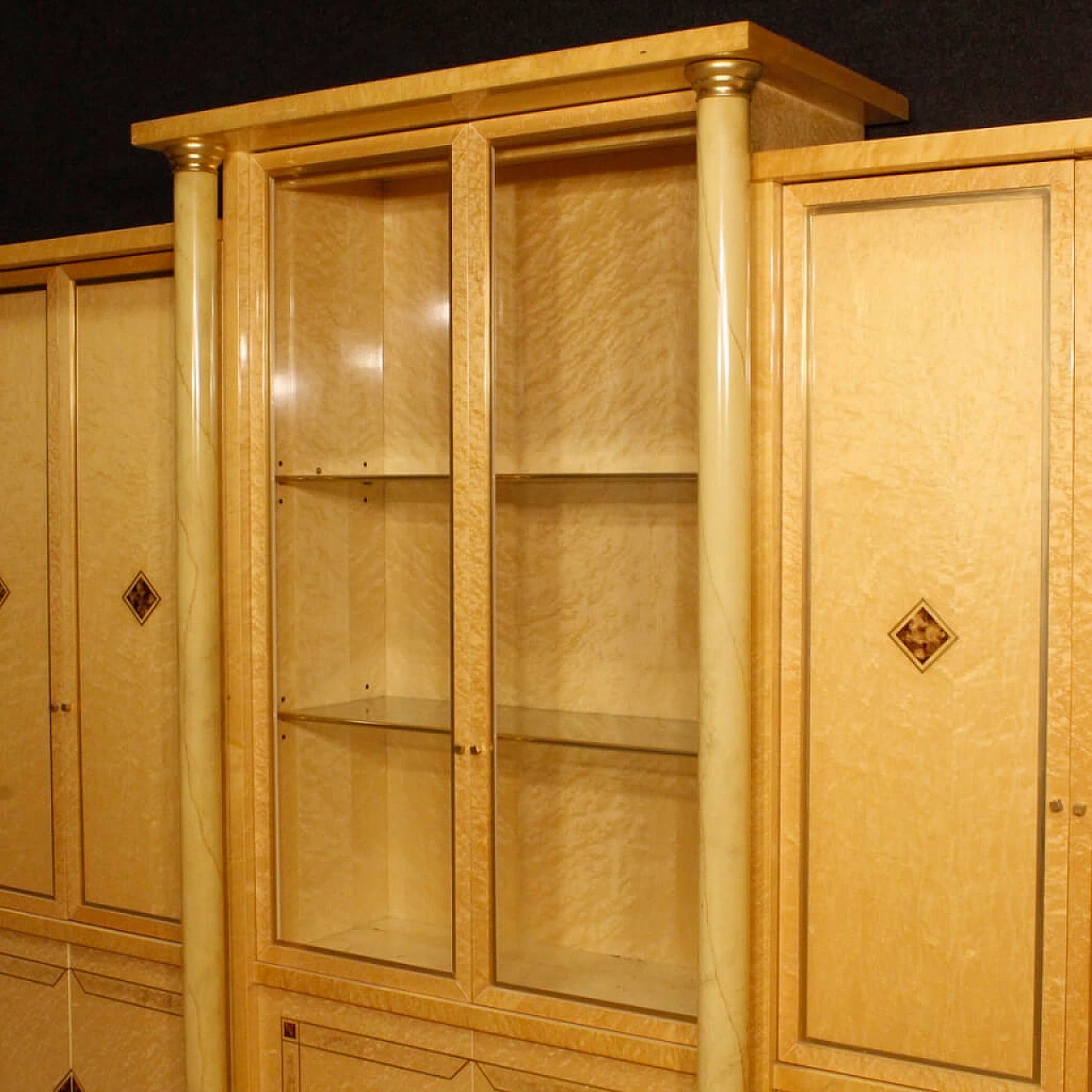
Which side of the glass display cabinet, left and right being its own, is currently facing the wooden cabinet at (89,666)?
right

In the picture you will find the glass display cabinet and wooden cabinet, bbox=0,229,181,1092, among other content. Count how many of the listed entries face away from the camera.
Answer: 0

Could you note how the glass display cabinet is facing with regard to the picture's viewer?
facing the viewer and to the left of the viewer

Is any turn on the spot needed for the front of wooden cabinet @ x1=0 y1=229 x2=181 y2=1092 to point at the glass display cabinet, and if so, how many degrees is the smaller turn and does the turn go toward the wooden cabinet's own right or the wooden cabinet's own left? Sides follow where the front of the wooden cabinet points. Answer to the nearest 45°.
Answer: approximately 90° to the wooden cabinet's own left

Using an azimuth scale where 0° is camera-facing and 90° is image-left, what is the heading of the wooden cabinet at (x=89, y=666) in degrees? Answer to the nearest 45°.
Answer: approximately 45°
